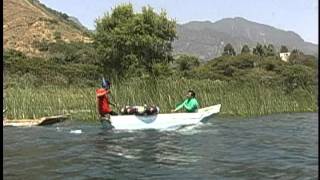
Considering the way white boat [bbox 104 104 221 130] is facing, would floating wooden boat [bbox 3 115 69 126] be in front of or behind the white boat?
behind

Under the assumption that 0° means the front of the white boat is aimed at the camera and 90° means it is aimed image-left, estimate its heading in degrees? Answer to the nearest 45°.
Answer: approximately 270°
